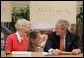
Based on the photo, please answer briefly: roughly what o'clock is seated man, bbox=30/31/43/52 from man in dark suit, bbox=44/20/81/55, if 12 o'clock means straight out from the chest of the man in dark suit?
The seated man is roughly at 3 o'clock from the man in dark suit.

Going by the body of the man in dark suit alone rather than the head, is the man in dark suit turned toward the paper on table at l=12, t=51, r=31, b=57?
no

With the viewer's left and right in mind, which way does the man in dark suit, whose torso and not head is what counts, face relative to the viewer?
facing the viewer

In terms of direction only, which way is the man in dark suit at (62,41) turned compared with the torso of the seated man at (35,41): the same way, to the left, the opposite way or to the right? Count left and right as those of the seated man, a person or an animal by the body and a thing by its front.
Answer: to the right

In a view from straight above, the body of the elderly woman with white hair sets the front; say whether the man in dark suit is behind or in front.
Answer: in front

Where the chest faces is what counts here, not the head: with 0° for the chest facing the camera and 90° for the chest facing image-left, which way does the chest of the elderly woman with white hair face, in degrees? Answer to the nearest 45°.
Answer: approximately 315°
